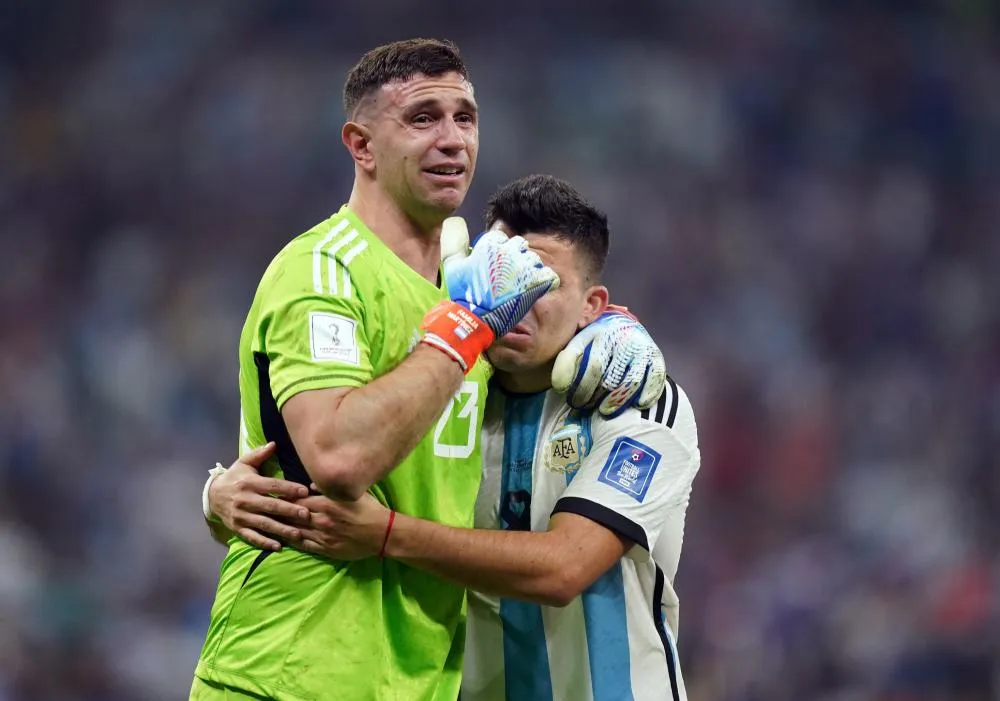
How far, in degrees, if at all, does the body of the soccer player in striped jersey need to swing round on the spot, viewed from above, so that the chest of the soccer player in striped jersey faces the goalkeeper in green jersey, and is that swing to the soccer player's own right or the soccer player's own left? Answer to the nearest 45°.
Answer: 0° — they already face them

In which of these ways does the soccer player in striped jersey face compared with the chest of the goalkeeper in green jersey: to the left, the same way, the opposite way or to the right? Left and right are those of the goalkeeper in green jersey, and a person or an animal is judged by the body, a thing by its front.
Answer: to the right

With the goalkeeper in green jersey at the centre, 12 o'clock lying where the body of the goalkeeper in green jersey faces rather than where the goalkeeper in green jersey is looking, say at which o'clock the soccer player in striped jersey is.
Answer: The soccer player in striped jersey is roughly at 9 o'clock from the goalkeeper in green jersey.

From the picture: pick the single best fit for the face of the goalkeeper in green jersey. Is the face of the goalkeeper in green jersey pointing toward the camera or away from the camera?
toward the camera

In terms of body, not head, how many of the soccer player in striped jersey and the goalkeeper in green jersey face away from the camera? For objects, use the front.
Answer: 0

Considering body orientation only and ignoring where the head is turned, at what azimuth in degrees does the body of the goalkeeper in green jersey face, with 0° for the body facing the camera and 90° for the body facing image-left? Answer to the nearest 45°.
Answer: approximately 315°

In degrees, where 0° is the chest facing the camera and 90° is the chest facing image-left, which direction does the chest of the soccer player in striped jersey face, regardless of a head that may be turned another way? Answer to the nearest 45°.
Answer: approximately 45°
